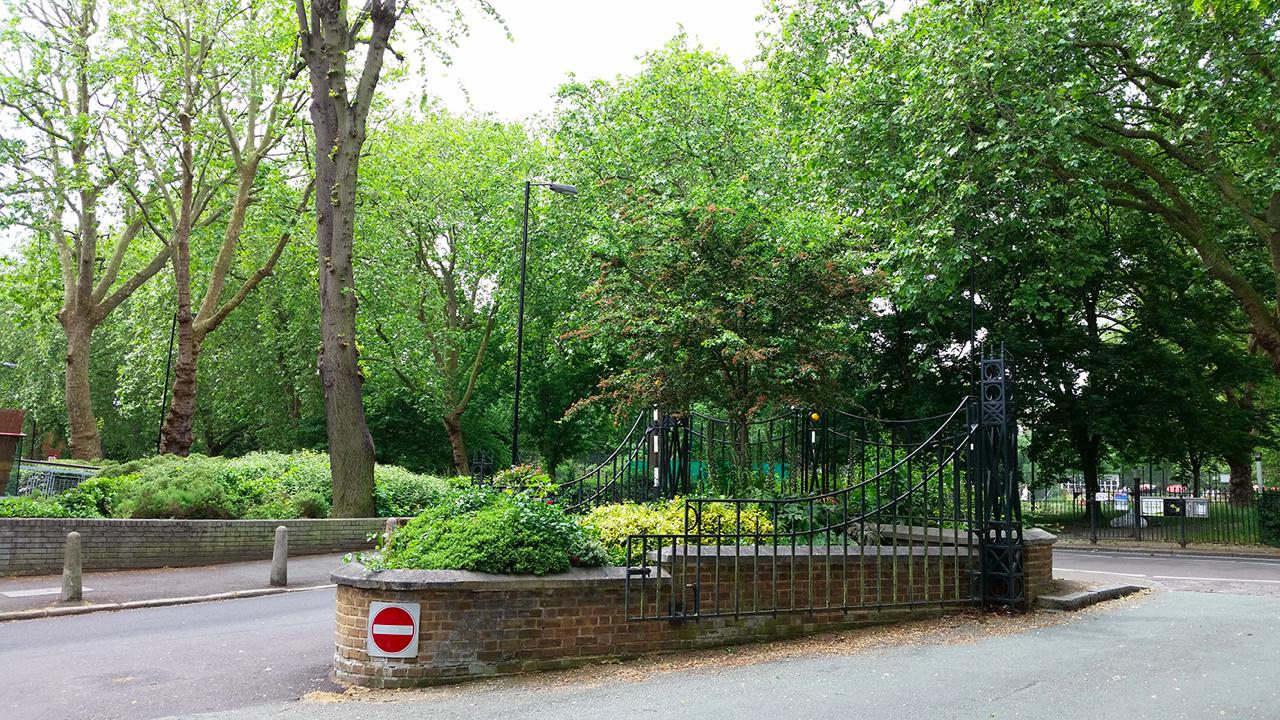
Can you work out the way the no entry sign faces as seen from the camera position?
facing the viewer

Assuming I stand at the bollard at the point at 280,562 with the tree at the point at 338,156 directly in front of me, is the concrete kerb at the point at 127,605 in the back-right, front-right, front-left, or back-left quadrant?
back-left

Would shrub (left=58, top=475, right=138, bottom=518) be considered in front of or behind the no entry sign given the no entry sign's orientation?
behind

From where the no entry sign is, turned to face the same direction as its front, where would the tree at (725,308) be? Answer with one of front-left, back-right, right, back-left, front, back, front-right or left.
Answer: back-left

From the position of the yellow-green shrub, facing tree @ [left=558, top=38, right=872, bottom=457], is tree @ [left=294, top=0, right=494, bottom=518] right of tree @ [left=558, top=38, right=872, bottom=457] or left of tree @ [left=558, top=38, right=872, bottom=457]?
left

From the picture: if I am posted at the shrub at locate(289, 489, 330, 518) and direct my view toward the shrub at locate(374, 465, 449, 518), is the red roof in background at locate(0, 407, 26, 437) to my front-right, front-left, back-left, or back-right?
back-left

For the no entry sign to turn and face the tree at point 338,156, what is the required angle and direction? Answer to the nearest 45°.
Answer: approximately 180°

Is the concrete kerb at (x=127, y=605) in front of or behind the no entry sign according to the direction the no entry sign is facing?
behind

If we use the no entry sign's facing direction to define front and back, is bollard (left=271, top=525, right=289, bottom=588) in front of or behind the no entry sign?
behind

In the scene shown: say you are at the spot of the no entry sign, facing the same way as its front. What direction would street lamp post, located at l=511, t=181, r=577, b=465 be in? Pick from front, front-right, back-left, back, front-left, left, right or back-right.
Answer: back

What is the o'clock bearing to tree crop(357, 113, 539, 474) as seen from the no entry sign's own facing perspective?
The tree is roughly at 6 o'clock from the no entry sign.

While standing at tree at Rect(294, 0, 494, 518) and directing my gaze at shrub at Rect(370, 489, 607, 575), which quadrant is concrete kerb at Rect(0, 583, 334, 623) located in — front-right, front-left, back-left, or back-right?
front-right

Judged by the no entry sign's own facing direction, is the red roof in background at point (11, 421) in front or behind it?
behind
